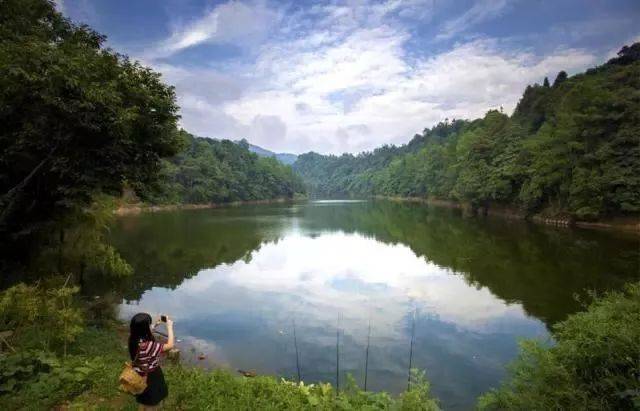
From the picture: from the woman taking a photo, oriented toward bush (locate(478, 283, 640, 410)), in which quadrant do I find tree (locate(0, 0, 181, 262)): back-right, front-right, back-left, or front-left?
back-left

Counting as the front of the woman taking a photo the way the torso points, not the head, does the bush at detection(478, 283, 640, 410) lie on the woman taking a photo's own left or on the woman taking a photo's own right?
on the woman taking a photo's own right

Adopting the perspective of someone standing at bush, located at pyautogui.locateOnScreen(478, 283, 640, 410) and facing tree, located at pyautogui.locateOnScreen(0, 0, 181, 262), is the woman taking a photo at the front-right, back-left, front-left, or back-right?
front-left

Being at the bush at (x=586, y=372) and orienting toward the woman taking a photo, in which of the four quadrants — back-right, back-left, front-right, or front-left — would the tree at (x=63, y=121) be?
front-right

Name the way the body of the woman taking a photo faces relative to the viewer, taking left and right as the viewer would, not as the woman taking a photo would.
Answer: facing away from the viewer and to the right of the viewer

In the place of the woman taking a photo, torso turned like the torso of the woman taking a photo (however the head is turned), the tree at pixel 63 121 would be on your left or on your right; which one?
on your left

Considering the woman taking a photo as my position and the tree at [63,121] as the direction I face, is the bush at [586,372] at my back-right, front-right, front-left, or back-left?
back-right
